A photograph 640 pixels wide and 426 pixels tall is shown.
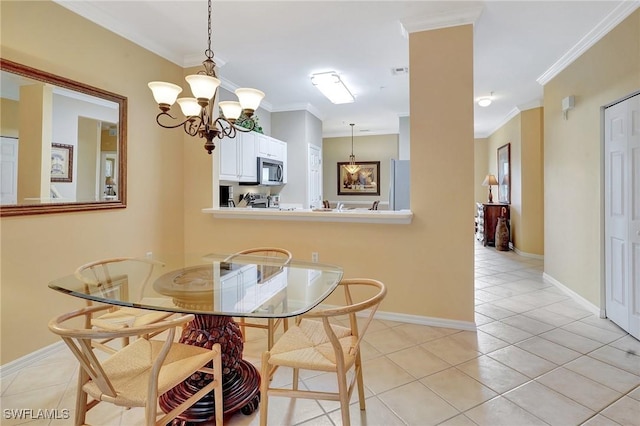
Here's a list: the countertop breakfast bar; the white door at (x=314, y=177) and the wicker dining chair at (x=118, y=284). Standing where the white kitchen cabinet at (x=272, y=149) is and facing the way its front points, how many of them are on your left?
1

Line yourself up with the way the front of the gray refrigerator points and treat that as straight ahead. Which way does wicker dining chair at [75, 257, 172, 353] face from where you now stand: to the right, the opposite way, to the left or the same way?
the opposite way

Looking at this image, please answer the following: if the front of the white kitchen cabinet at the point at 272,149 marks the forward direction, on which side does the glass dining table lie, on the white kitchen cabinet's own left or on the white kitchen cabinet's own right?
on the white kitchen cabinet's own right

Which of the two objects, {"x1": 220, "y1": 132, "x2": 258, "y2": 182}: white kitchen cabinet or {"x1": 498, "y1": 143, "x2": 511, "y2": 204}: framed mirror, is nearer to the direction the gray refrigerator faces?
the white kitchen cabinet

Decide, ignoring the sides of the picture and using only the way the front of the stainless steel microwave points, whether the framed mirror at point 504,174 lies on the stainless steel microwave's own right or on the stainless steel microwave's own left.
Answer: on the stainless steel microwave's own left

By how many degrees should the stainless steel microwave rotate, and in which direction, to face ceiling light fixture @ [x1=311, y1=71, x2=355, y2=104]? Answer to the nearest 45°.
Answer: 0° — it already faces it

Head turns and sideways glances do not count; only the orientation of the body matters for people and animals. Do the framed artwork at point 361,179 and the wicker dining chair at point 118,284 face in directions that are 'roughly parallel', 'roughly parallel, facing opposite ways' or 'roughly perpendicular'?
roughly perpendicular

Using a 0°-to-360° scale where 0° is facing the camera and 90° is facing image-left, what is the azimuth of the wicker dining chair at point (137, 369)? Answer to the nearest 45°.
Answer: approximately 225°

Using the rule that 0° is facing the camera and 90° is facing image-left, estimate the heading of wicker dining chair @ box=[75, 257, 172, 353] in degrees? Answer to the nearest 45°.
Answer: approximately 315°

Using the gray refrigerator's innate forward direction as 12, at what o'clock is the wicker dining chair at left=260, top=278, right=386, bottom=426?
The wicker dining chair is roughly at 9 o'clock from the gray refrigerator.

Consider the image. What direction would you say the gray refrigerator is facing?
to the viewer's left
